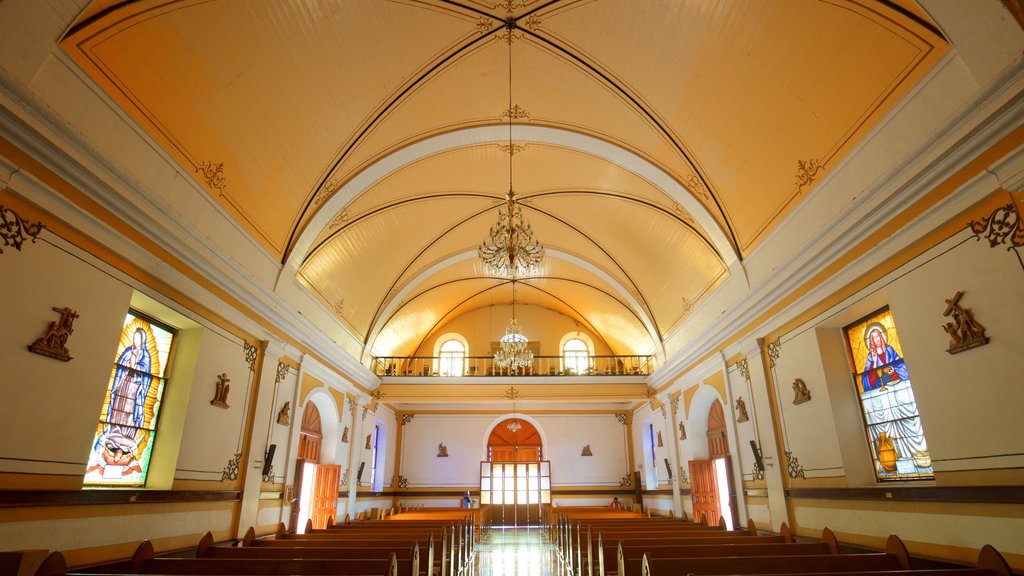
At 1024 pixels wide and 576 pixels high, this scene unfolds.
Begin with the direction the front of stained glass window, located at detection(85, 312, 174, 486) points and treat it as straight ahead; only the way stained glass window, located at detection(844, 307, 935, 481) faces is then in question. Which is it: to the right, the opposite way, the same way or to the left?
the opposite way

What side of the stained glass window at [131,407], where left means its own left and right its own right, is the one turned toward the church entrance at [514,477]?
left

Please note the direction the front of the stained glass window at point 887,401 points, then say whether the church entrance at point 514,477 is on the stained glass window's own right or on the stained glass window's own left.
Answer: on the stained glass window's own right

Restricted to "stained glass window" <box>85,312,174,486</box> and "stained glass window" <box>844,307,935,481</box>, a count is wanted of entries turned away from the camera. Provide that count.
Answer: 0

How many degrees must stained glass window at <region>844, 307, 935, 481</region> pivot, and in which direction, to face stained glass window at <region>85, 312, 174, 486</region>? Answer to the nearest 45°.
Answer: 0° — it already faces it

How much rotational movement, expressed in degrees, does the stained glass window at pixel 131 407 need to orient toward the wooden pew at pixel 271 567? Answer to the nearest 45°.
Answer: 0° — it already faces it

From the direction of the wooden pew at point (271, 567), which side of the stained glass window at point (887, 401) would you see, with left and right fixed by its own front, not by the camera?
front

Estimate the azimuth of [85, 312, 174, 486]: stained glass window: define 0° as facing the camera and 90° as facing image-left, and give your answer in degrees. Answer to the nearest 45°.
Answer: approximately 315°
